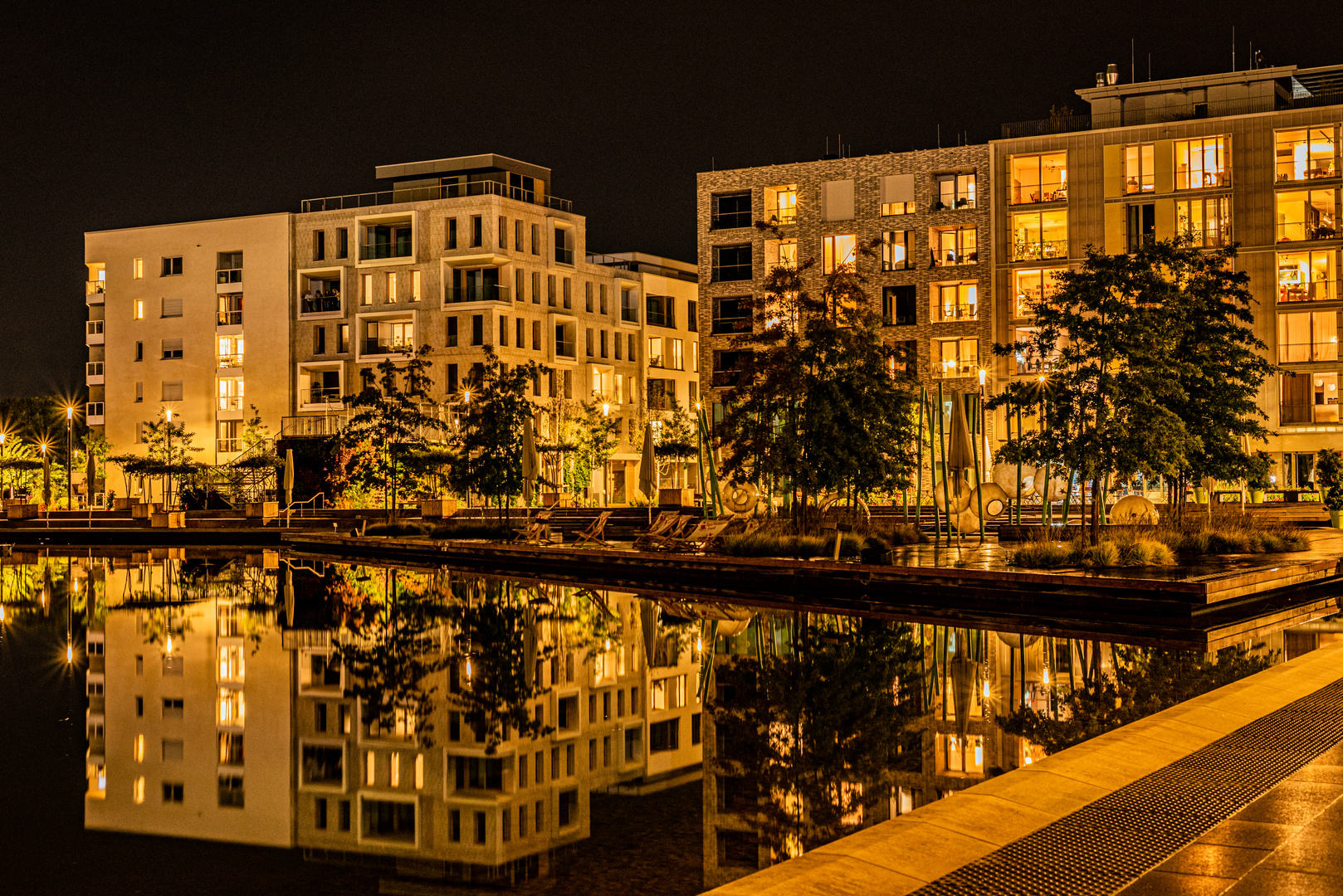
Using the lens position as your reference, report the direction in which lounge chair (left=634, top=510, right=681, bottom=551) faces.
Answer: facing the viewer and to the left of the viewer

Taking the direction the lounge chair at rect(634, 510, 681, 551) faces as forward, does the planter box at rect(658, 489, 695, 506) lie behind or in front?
behind

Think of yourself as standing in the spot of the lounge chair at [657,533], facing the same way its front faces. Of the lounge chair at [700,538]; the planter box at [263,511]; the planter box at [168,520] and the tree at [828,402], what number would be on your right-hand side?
2

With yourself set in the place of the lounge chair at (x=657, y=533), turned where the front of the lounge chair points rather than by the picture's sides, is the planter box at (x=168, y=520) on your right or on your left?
on your right

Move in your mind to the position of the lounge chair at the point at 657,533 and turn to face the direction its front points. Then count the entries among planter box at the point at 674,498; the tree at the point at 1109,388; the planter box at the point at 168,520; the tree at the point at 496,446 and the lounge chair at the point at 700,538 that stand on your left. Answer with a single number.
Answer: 2

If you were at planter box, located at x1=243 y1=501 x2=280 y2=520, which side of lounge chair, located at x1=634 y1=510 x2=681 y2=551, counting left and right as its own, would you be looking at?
right

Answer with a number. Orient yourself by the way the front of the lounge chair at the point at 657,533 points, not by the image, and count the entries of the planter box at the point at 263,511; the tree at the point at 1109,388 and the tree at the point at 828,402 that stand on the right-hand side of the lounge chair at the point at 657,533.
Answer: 1

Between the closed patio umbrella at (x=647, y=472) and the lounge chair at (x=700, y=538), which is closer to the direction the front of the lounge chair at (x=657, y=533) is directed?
the lounge chair

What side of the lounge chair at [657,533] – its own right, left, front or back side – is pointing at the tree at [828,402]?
back

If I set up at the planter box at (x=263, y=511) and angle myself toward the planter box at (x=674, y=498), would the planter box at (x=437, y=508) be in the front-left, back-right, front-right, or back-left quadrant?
front-right
